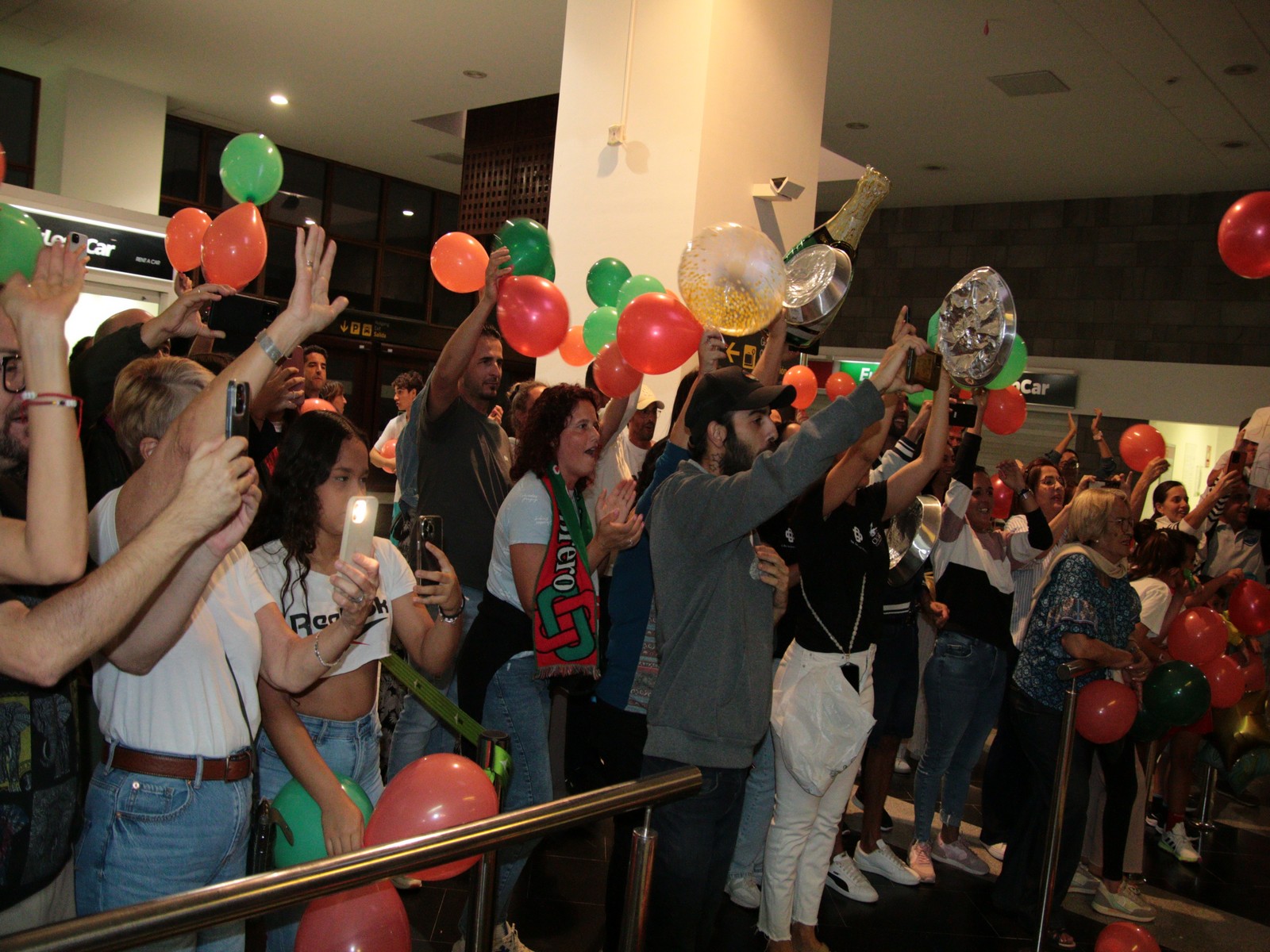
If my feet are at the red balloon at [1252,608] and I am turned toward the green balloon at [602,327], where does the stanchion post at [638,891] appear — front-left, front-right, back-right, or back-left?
front-left

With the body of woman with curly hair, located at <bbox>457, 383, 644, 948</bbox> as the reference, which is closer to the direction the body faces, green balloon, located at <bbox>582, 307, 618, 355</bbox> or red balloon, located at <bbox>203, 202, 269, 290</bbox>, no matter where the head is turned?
the green balloon

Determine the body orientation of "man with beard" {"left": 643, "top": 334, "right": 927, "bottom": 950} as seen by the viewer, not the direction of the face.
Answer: to the viewer's right

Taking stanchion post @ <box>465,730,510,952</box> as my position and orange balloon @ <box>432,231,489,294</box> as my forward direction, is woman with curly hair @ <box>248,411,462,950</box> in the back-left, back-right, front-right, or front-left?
front-left

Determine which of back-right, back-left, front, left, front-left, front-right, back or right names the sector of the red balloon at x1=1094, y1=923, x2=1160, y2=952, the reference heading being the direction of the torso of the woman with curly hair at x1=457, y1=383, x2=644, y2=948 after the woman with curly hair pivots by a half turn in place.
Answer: back

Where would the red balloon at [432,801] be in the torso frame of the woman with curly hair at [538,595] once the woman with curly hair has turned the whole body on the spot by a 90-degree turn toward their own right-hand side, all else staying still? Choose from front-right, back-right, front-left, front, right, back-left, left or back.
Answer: front

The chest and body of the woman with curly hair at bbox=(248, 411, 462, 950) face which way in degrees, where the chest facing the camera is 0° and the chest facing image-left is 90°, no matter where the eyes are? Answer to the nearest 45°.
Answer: approximately 315°

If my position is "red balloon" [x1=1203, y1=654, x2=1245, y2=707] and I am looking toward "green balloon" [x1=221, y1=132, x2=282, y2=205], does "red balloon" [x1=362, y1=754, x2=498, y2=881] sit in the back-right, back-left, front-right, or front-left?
front-left

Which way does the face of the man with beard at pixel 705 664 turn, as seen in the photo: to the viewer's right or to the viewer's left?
to the viewer's right
